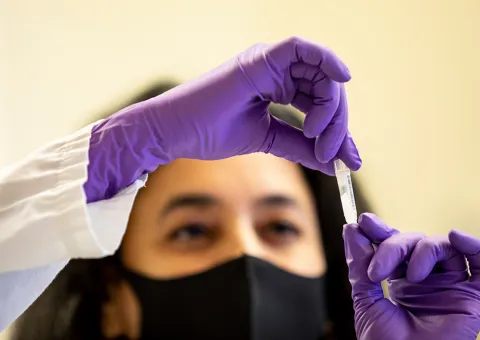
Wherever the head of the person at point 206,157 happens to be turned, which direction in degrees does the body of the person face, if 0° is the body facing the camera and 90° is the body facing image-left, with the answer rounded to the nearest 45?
approximately 0°
